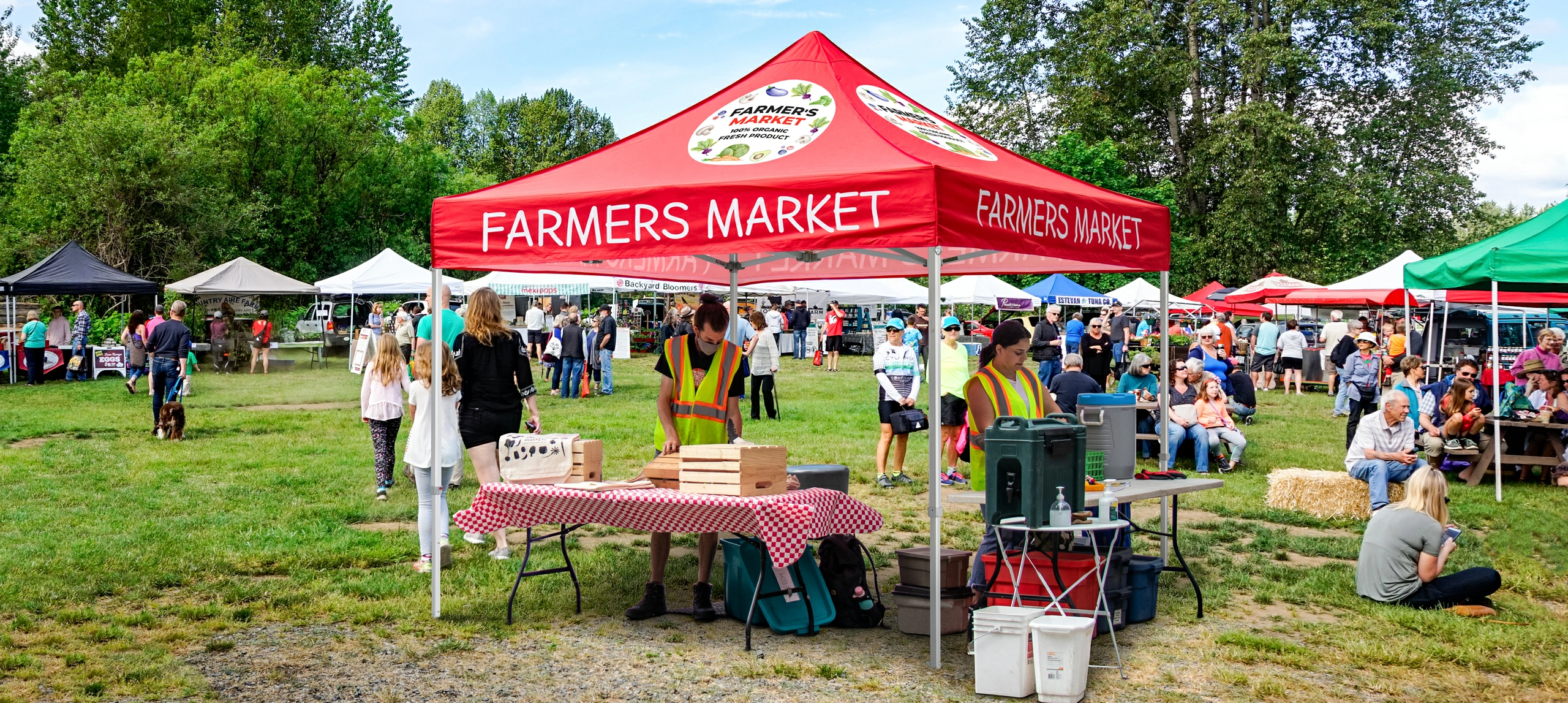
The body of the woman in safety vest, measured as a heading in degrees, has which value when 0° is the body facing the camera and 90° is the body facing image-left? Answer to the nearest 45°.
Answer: approximately 315°

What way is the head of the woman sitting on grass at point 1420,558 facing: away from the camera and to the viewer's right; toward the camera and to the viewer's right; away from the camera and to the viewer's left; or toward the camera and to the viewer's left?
away from the camera and to the viewer's right

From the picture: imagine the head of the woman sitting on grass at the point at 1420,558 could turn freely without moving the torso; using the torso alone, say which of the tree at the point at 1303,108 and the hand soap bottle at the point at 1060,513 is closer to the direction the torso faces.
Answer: the tree

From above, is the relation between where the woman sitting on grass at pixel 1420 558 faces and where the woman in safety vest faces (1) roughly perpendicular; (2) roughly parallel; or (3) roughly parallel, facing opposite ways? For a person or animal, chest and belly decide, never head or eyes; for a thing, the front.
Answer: roughly perpendicular

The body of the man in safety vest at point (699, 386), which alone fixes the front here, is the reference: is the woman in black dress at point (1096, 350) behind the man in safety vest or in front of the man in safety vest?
behind

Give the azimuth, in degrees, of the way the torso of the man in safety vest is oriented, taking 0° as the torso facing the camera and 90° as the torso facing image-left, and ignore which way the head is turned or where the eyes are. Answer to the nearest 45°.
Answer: approximately 0°

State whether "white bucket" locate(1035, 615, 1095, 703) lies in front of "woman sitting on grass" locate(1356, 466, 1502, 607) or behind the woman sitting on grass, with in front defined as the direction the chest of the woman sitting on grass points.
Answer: behind
